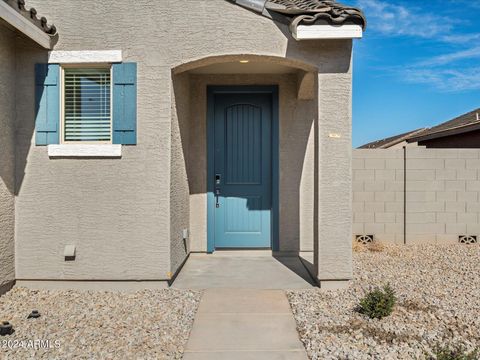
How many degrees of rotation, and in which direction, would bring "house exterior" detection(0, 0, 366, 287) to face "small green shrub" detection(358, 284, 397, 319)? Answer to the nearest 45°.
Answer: approximately 45° to its left

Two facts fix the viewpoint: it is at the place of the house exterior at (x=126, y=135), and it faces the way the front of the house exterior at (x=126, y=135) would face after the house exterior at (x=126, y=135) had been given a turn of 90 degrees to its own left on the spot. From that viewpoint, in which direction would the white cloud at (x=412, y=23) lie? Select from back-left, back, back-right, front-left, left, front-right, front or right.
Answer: front-left

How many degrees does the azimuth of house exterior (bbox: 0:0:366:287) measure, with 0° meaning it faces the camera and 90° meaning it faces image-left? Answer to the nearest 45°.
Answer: approximately 0°

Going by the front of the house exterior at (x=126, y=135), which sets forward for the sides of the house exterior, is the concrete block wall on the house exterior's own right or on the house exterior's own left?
on the house exterior's own left
